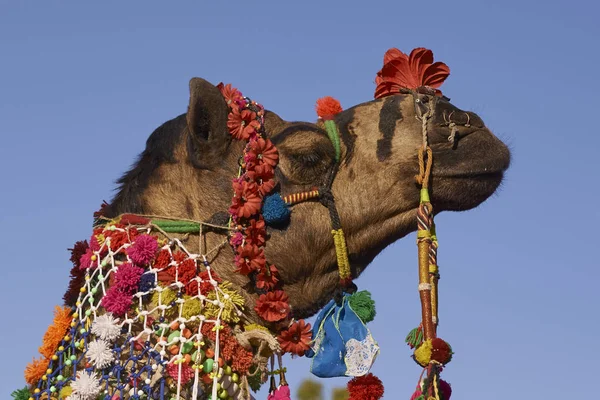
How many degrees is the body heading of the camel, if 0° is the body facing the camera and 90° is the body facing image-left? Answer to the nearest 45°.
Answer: approximately 270°
